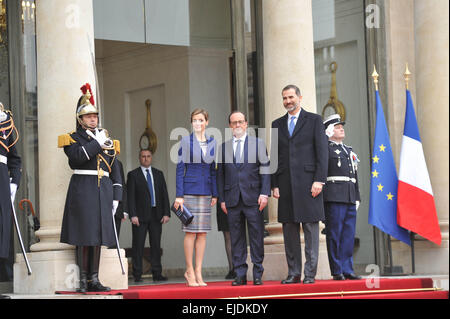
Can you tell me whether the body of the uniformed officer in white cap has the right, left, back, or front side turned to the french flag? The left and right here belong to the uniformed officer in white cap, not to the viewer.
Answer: left

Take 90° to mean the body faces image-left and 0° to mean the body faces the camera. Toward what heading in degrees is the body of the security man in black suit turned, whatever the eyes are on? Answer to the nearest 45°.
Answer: approximately 0°

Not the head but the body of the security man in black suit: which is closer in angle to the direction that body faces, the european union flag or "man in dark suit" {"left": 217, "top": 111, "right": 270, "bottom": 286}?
the man in dark suit

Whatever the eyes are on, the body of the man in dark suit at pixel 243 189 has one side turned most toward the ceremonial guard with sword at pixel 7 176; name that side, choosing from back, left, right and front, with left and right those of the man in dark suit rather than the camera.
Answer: right

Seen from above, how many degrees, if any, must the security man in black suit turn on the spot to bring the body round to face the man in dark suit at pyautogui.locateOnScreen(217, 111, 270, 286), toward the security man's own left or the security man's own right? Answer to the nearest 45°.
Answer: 0° — they already face them

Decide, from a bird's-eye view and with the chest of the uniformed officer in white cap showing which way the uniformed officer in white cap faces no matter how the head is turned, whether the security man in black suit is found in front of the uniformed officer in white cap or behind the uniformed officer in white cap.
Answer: behind

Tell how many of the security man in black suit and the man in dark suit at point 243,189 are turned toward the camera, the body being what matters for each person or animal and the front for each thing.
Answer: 2

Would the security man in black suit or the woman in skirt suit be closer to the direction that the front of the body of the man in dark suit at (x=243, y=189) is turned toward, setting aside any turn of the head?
the woman in skirt suit

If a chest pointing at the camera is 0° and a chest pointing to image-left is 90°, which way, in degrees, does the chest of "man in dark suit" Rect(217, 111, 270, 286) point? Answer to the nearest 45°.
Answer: approximately 0°
